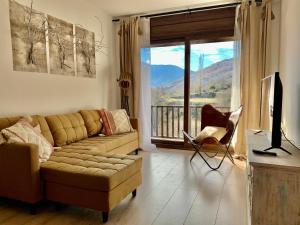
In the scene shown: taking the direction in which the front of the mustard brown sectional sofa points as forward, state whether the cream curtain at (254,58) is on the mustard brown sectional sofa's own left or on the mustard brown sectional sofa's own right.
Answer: on the mustard brown sectional sofa's own left

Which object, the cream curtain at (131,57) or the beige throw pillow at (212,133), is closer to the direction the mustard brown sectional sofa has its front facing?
the beige throw pillow

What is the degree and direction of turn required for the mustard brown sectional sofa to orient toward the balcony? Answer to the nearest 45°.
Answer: approximately 90° to its left

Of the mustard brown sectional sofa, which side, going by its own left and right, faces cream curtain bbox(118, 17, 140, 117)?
left

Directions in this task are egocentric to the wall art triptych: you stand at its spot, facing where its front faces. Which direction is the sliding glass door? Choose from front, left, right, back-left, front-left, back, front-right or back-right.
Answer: front-left

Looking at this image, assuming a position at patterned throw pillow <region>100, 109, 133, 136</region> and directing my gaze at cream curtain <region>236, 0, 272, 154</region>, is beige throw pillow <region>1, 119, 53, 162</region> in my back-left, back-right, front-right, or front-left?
back-right

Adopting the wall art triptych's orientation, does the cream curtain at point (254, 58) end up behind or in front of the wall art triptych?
in front

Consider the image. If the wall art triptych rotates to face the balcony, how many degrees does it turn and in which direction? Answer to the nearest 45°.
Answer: approximately 45° to its left

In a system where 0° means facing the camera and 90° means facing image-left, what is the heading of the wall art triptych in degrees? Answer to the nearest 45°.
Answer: approximately 315°
